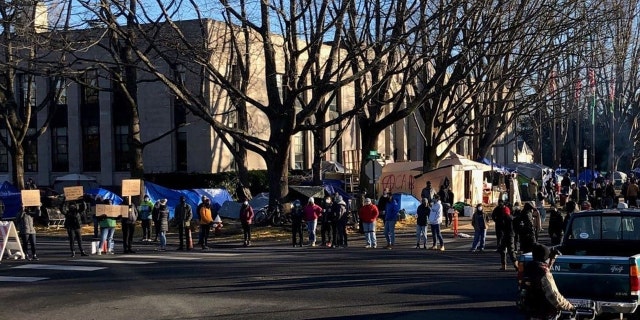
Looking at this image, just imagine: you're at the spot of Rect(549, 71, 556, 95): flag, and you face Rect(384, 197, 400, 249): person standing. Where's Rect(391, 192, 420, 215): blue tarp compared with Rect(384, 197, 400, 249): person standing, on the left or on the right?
right

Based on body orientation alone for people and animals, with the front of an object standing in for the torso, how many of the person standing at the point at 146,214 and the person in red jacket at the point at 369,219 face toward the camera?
2

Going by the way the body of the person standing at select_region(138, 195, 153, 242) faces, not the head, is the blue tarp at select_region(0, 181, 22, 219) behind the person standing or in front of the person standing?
behind

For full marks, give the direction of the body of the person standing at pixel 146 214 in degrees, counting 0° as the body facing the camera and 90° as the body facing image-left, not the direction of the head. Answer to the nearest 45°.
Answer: approximately 0°

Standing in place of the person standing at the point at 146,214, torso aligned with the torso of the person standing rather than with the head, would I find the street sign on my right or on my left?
on my left

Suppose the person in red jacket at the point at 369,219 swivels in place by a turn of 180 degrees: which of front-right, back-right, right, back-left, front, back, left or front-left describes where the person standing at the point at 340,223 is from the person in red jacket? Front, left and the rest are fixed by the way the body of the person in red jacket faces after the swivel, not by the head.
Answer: front-left

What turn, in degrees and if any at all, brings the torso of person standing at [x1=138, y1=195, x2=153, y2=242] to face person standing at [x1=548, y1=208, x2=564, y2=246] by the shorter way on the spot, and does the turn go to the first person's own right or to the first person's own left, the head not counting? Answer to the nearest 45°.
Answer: approximately 45° to the first person's own left

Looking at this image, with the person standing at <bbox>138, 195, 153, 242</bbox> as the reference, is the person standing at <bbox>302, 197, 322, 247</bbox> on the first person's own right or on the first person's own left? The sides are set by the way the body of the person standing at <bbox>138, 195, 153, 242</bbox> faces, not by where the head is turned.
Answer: on the first person's own left

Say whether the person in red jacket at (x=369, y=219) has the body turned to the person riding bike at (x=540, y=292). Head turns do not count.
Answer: yes
